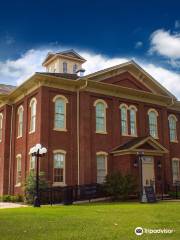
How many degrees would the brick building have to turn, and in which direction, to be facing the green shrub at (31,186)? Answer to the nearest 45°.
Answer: approximately 90° to its right

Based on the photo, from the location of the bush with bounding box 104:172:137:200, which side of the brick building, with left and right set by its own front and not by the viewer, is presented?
front

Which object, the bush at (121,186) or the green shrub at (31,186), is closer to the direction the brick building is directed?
the bush

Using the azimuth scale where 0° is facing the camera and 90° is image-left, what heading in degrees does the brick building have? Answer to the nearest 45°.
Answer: approximately 315°

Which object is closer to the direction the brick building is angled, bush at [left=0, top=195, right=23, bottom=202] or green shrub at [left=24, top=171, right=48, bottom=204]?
the green shrub
